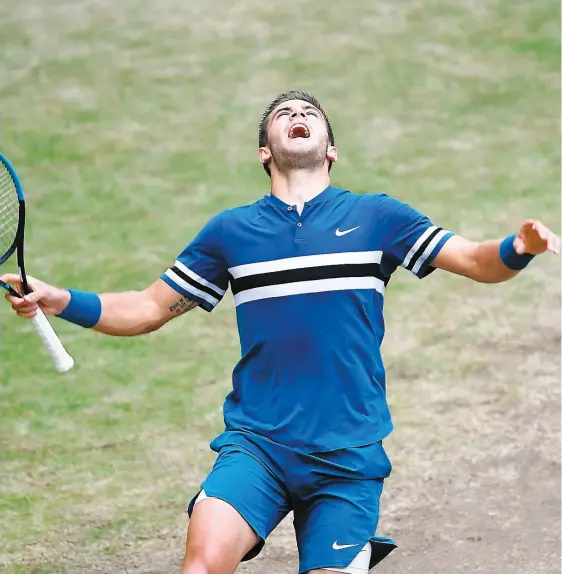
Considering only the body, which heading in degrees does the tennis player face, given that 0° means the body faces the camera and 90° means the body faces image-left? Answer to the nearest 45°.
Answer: approximately 0°
